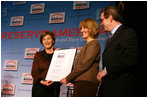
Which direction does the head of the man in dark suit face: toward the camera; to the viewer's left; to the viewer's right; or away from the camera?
to the viewer's left

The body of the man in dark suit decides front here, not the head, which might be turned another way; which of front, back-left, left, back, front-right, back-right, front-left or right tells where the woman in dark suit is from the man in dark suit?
front-right

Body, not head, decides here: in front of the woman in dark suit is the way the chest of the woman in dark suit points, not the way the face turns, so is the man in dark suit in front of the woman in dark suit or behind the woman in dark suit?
in front

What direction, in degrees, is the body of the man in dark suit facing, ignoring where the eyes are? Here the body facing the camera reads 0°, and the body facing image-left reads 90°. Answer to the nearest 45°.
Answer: approximately 90°

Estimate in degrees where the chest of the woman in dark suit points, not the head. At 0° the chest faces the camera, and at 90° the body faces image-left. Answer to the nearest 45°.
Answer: approximately 315°

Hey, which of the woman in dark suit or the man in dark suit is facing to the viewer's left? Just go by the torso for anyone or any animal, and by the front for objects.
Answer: the man in dark suit
